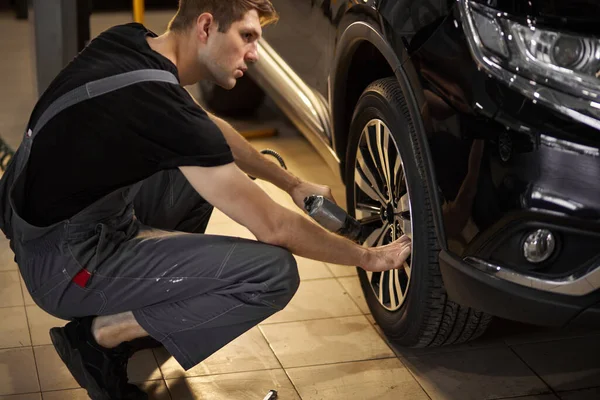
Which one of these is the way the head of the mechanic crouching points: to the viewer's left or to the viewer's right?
to the viewer's right

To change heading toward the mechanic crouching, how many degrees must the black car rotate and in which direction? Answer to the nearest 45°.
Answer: approximately 135° to its right

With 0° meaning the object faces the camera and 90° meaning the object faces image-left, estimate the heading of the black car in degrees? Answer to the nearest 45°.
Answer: approximately 315°
